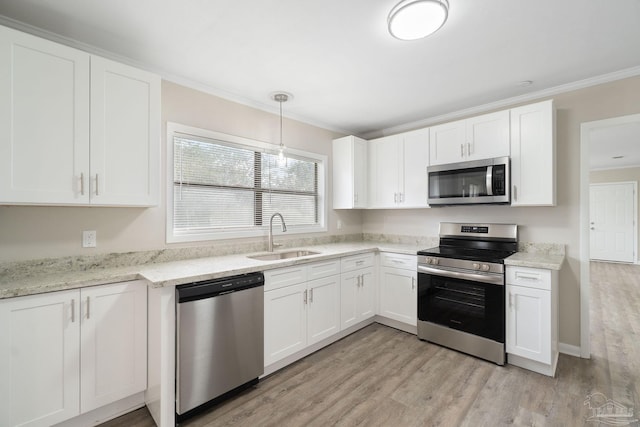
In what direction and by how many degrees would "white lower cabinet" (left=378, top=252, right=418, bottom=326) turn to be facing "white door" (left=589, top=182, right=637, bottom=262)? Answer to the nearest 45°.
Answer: approximately 180°

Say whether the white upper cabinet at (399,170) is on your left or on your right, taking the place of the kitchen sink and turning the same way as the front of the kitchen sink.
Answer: on your left

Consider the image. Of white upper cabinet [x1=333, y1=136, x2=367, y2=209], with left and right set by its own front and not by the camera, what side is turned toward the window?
right

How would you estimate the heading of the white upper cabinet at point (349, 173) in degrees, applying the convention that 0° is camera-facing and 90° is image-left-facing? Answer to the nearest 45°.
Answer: approximately 315°
